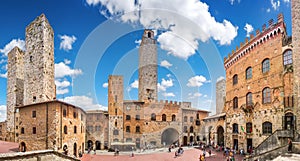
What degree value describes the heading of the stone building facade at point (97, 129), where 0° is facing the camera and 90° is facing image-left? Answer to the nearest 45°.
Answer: approximately 0°

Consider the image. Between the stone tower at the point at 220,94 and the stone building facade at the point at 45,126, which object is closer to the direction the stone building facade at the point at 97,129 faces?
the stone building facade

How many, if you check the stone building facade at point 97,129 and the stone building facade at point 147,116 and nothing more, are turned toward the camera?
2

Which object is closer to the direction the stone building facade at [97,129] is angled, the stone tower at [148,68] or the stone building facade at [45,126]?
the stone building facade

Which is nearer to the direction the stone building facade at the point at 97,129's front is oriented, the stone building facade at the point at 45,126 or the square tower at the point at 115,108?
the stone building facade

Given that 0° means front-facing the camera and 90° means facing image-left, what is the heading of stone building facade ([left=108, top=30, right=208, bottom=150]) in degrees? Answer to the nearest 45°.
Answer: approximately 0°
